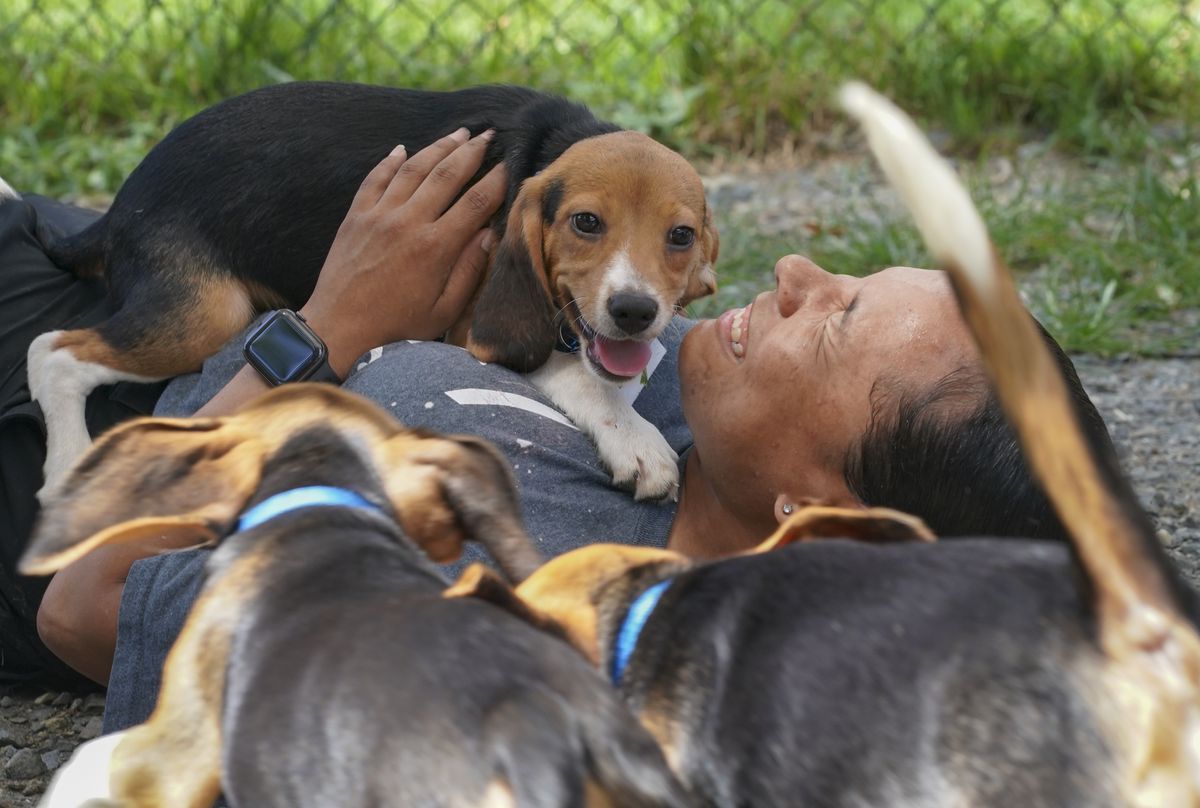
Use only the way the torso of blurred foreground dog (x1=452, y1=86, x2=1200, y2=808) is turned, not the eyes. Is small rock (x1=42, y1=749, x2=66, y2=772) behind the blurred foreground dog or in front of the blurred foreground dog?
in front

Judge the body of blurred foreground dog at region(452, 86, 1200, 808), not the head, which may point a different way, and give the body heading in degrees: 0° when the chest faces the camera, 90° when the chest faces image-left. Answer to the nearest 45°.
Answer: approximately 135°

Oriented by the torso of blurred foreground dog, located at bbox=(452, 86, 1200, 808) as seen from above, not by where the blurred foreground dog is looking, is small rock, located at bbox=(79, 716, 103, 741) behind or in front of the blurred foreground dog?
in front

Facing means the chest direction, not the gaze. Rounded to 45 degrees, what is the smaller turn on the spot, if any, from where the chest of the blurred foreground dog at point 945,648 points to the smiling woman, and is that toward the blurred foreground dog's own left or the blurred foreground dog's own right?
approximately 45° to the blurred foreground dog's own right

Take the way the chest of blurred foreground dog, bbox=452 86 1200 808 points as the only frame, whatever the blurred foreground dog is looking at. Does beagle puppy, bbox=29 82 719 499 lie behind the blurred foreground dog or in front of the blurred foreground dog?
in front
